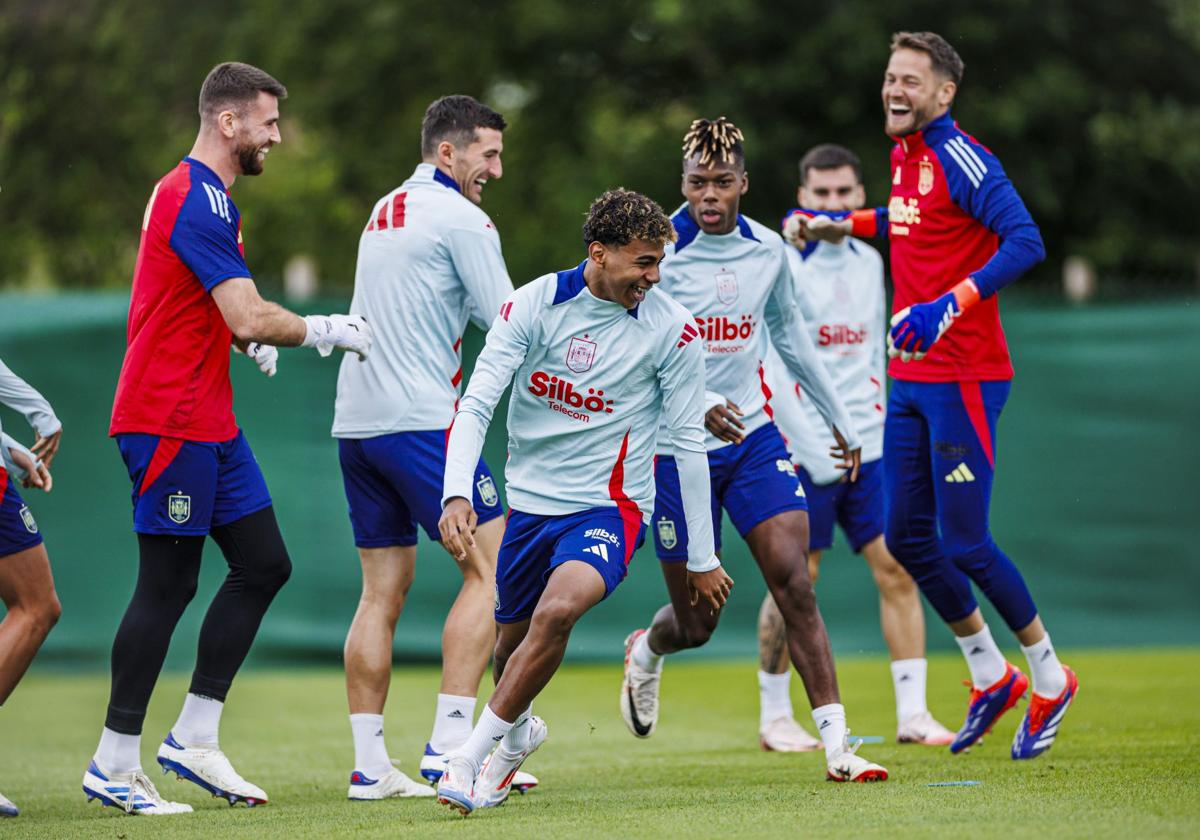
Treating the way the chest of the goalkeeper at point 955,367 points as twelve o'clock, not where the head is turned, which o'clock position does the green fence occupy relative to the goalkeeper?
The green fence is roughly at 4 o'clock from the goalkeeper.

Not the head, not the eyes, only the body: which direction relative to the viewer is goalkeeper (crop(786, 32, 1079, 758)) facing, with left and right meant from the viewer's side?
facing the viewer and to the left of the viewer
